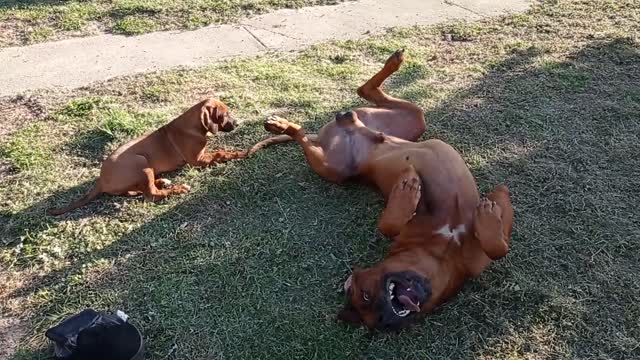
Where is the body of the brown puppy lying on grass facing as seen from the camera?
to the viewer's right

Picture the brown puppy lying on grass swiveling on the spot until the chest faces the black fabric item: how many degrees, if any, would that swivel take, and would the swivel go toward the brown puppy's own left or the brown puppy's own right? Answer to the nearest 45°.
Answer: approximately 90° to the brown puppy's own right

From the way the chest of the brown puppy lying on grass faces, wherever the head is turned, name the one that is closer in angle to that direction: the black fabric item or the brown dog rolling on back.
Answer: the brown dog rolling on back

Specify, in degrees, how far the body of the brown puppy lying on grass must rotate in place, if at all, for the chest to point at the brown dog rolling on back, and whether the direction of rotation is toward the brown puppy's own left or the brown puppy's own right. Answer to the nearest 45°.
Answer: approximately 45° to the brown puppy's own right
